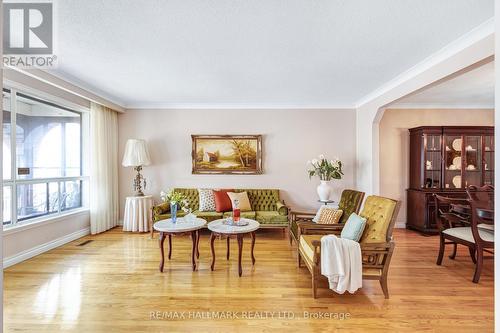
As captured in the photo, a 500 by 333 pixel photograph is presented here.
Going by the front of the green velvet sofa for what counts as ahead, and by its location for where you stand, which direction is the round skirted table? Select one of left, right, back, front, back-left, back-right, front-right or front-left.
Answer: right

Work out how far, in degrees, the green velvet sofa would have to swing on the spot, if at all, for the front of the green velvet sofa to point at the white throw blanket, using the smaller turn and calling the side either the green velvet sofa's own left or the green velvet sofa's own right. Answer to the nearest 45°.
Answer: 0° — it already faces it

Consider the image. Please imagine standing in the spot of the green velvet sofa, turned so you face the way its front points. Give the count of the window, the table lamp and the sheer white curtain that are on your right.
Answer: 3

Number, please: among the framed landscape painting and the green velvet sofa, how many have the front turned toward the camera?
2

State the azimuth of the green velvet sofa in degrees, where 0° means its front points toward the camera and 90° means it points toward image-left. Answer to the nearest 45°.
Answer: approximately 0°

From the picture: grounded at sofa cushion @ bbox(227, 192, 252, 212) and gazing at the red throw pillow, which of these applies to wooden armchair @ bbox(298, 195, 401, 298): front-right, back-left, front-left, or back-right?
back-left

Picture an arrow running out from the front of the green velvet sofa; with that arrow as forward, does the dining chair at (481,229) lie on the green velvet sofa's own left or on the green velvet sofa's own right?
on the green velvet sofa's own left

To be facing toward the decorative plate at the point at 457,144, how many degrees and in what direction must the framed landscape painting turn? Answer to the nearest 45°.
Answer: approximately 90° to its left

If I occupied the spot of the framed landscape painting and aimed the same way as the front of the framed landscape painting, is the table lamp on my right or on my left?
on my right

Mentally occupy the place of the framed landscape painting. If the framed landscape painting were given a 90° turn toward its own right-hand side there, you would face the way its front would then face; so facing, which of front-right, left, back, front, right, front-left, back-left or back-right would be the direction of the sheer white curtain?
front

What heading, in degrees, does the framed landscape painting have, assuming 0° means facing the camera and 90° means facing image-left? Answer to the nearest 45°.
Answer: approximately 0°

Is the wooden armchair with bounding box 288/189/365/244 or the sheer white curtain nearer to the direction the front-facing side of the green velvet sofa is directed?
the wooden armchair

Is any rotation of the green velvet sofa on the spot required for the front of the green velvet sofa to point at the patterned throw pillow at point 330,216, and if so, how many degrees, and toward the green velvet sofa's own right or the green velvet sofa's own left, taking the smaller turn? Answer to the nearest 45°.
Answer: approximately 45° to the green velvet sofa's own left

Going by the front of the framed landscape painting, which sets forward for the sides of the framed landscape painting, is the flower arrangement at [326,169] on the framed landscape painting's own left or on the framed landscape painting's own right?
on the framed landscape painting's own left

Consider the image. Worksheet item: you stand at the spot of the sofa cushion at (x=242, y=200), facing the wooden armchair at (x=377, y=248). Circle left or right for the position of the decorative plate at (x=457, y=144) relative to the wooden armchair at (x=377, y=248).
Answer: left

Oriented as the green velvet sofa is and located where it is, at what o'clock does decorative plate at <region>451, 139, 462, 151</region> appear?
The decorative plate is roughly at 9 o'clock from the green velvet sofa.
